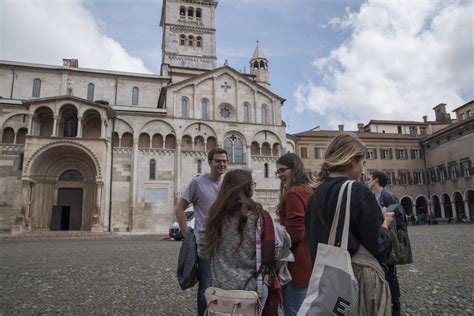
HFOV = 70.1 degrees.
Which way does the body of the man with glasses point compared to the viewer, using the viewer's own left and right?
facing the viewer and to the right of the viewer

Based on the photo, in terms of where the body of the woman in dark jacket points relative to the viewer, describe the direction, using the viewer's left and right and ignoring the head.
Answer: facing away from the viewer and to the right of the viewer

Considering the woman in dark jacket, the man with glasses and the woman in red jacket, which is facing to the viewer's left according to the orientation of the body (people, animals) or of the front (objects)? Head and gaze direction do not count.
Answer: the woman in red jacket

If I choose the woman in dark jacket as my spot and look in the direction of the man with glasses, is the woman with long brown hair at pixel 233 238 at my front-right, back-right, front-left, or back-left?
front-left

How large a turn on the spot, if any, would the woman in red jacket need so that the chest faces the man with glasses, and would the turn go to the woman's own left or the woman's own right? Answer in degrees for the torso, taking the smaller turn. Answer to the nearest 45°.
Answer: approximately 45° to the woman's own right

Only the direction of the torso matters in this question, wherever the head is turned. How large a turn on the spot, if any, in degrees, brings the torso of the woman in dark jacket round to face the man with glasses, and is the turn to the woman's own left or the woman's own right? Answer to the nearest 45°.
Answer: approximately 90° to the woman's own left

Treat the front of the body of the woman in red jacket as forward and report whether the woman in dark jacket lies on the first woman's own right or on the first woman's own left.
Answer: on the first woman's own left

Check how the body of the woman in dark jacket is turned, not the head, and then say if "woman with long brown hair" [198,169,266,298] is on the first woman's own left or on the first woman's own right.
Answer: on the first woman's own left

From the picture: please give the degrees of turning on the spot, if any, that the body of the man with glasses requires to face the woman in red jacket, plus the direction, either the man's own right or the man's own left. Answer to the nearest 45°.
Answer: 0° — they already face them

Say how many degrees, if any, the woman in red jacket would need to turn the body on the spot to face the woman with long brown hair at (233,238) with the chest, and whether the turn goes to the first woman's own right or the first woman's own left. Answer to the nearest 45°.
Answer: approximately 45° to the first woman's own left

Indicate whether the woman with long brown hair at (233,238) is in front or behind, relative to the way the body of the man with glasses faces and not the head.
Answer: in front

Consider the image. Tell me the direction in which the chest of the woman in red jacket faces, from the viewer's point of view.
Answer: to the viewer's left

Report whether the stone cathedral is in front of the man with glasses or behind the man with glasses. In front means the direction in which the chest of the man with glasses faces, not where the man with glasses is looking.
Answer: behind

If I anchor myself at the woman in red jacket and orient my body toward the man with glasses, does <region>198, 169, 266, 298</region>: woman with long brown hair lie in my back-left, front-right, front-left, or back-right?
front-left
